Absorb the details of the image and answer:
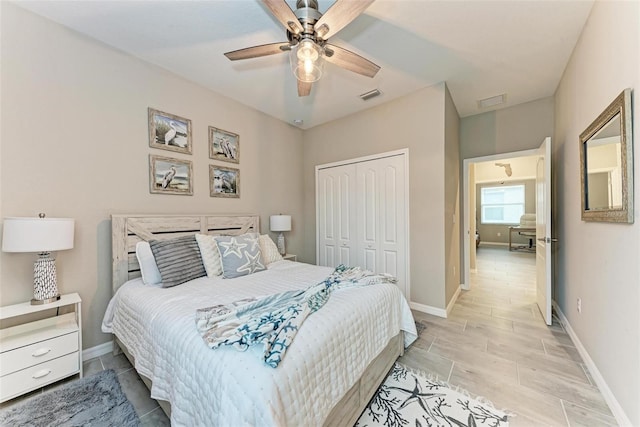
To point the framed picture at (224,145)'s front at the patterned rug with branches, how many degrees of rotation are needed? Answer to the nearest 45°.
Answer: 0° — it already faces it

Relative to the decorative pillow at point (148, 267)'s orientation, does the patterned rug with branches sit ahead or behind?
ahead

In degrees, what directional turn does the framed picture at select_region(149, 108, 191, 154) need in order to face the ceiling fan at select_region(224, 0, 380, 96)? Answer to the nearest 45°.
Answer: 0° — it already faces it

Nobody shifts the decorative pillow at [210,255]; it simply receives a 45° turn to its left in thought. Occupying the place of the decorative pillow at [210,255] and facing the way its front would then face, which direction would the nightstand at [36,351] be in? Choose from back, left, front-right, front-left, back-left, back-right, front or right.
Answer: back

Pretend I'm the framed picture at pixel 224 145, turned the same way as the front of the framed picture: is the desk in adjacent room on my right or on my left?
on my left
